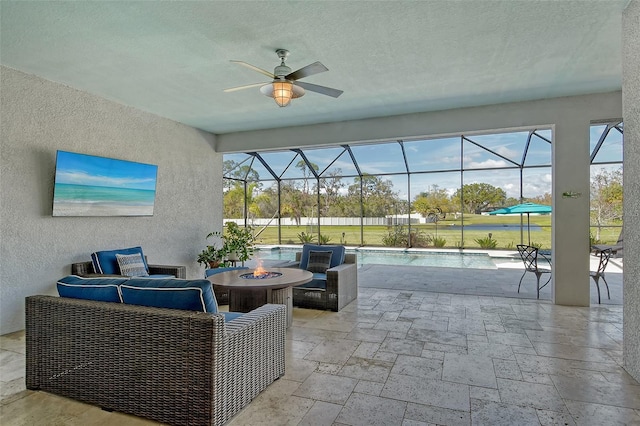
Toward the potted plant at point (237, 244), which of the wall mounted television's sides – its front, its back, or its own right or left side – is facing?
left

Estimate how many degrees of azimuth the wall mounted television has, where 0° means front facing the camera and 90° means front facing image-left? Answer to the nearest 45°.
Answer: approximately 315°

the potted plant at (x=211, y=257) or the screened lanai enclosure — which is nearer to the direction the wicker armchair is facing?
the potted plant

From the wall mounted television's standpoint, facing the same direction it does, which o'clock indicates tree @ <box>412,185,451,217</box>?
The tree is roughly at 10 o'clock from the wall mounted television.

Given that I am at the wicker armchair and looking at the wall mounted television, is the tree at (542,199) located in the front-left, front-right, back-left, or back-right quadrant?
back-right

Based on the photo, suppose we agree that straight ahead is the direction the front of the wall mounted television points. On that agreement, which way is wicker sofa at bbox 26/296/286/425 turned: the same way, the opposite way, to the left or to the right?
to the left

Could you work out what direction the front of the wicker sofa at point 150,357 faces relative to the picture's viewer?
facing away from the viewer and to the right of the viewer

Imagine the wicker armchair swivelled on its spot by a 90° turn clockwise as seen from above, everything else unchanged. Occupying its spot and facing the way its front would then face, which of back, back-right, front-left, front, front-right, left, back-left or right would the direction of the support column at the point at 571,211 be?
back-right

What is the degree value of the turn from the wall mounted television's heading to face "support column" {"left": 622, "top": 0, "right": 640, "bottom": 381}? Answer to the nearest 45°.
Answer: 0° — it already faces it

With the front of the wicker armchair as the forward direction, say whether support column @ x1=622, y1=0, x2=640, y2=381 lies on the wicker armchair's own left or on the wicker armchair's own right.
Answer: on the wicker armchair's own left

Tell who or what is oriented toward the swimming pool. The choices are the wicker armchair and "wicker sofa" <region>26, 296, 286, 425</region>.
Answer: the wicker sofa

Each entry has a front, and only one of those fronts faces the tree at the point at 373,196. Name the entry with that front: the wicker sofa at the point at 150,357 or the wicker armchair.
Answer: the wicker sofa

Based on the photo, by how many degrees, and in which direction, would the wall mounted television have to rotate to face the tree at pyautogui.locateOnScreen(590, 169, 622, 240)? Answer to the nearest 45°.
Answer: approximately 45° to its left

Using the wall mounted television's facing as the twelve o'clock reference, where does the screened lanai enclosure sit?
The screened lanai enclosure is roughly at 10 o'clock from the wall mounted television.

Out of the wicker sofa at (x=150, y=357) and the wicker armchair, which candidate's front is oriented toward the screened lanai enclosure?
the wicker sofa
